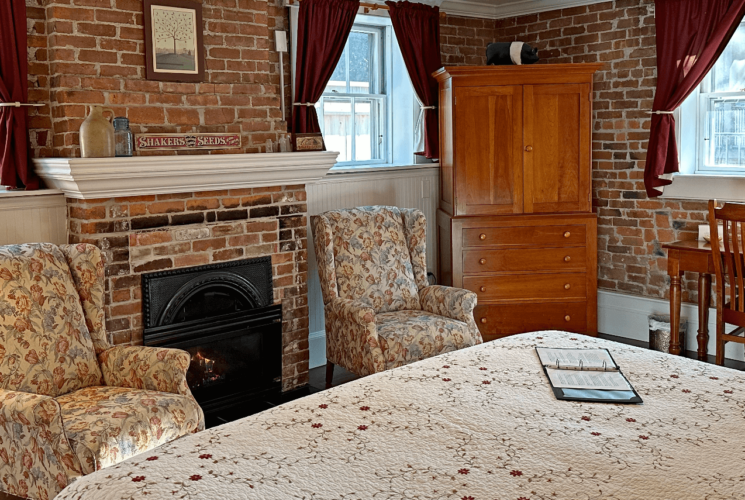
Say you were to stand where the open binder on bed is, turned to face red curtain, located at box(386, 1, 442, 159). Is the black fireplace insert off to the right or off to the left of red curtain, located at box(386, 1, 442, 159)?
left

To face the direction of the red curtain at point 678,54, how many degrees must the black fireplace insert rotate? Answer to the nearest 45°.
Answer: approximately 45° to its left

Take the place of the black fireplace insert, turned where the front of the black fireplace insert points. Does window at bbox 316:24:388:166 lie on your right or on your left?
on your left

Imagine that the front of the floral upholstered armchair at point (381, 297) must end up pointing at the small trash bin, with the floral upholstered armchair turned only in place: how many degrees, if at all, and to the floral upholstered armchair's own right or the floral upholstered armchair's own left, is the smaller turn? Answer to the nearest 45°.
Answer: approximately 45° to the floral upholstered armchair's own left

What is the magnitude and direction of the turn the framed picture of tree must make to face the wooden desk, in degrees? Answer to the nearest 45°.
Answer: approximately 45° to its left

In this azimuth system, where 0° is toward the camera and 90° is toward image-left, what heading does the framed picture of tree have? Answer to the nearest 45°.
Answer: approximately 315°
